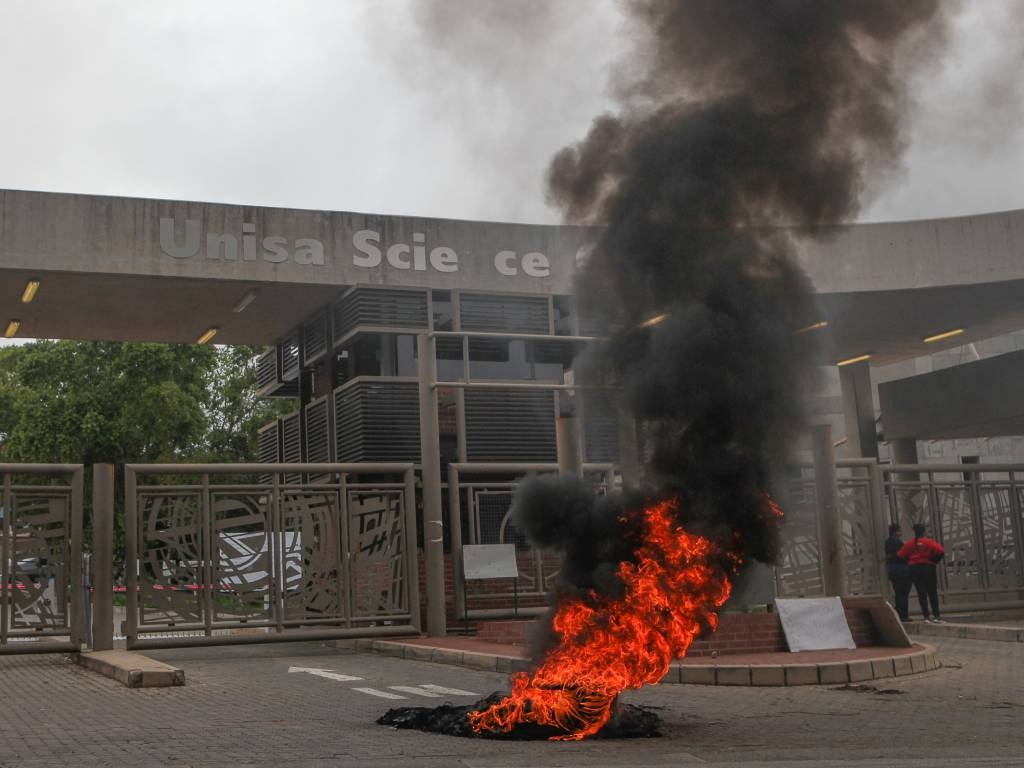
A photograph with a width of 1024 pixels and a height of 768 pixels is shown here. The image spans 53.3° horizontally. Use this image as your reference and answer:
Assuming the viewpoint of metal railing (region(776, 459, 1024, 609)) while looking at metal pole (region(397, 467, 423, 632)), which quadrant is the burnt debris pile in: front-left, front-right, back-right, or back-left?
front-left

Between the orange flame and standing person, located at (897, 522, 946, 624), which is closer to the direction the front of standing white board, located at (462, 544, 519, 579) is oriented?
the orange flame

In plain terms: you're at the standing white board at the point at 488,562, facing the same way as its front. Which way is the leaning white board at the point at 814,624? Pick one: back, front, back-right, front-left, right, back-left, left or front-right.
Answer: front-left

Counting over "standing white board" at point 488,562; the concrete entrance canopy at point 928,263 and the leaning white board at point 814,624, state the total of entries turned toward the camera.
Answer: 3

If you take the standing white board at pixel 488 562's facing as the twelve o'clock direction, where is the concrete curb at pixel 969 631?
The concrete curb is roughly at 9 o'clock from the standing white board.

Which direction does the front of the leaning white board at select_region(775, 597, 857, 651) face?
toward the camera

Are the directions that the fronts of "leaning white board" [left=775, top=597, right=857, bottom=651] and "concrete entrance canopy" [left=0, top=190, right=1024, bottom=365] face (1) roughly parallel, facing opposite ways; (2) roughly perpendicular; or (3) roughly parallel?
roughly parallel

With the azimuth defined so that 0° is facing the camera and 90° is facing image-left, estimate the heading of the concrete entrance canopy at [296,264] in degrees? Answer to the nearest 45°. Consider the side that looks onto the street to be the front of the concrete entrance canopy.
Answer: approximately 0°

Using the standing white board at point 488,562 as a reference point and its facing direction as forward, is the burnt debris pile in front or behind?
in front

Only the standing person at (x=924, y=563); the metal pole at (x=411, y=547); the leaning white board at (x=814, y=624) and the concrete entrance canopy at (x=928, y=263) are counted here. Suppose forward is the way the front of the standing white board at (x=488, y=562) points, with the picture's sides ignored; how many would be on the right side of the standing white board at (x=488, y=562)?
1

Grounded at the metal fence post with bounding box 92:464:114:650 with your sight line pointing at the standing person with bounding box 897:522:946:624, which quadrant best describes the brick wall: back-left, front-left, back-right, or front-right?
front-right
